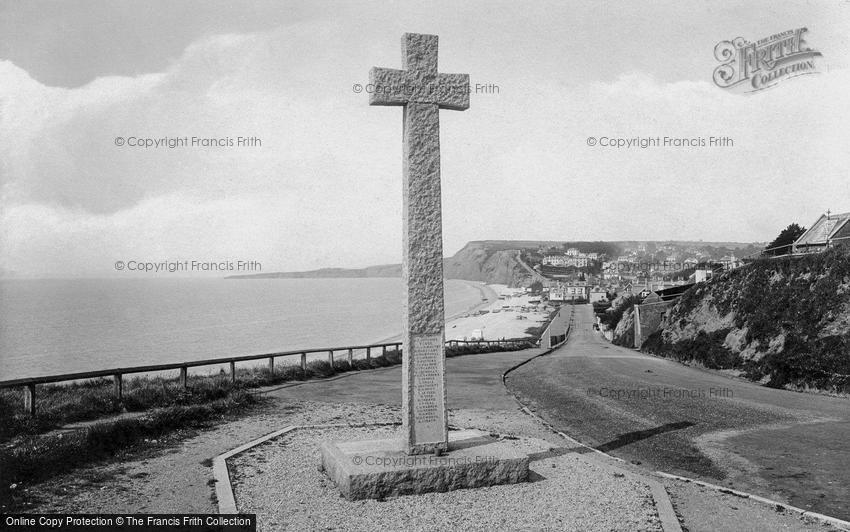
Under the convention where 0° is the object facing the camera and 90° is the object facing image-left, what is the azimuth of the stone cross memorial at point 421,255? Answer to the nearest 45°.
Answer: approximately 0°
